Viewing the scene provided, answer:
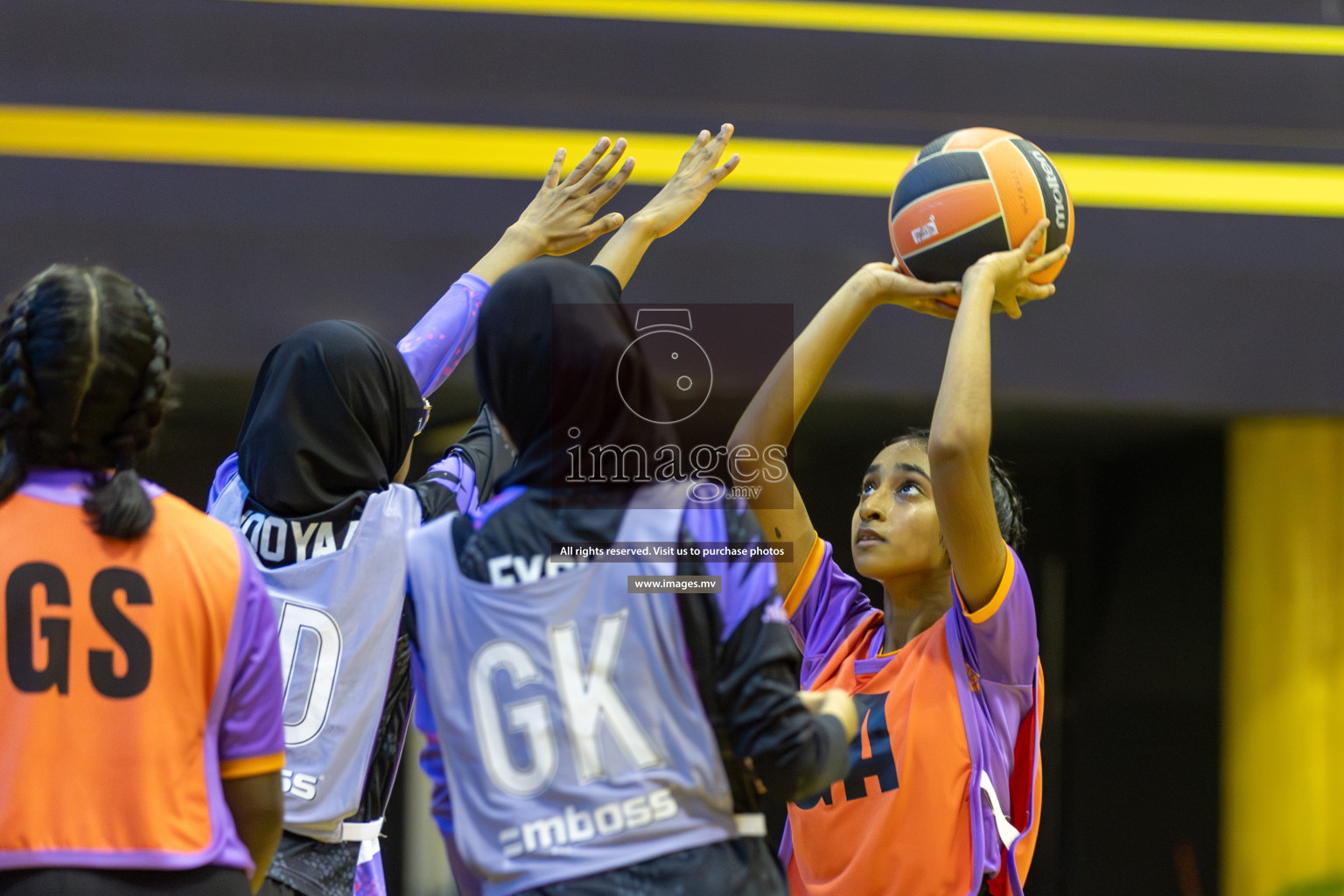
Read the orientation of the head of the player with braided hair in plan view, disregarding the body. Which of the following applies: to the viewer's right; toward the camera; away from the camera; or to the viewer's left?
away from the camera

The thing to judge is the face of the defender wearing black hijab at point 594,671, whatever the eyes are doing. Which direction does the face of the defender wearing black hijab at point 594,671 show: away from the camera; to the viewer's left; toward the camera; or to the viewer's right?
away from the camera

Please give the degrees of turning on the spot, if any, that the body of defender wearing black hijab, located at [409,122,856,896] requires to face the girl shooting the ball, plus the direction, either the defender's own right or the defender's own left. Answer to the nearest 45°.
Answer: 0° — they already face them

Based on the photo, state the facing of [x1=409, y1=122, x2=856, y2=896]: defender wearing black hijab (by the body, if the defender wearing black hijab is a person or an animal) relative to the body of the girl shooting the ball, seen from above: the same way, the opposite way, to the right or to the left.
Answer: the opposite way

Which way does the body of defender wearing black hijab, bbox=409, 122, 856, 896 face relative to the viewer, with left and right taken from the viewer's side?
facing away from the viewer and to the right of the viewer

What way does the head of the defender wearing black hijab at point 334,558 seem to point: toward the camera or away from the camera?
away from the camera

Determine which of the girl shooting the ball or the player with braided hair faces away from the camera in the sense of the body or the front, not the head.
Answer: the player with braided hair

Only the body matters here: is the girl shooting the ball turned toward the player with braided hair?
yes

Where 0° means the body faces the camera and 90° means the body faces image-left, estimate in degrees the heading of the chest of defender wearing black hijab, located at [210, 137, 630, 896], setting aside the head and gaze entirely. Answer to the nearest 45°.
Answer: approximately 225°

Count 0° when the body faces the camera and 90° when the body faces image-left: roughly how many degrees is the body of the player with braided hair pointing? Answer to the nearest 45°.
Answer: approximately 180°

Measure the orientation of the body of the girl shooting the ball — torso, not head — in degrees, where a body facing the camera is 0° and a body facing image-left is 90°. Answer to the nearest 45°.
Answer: approximately 45°

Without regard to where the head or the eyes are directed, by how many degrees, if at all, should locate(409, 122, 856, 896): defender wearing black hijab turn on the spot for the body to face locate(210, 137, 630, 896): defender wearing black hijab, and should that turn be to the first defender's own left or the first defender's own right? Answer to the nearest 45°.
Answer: approximately 90° to the first defender's own left

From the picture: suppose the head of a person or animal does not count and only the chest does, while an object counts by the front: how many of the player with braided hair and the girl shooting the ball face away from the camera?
1
